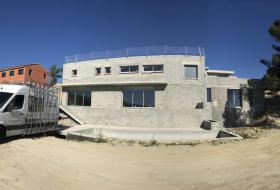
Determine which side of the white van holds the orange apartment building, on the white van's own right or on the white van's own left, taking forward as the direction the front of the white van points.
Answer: on the white van's own right

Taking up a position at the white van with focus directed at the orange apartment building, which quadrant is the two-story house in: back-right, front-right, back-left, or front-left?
front-right

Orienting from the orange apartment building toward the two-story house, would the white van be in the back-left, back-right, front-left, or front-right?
front-right

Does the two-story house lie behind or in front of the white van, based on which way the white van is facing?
behind

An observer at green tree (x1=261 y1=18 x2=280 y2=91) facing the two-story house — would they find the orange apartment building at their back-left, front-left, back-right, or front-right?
front-right

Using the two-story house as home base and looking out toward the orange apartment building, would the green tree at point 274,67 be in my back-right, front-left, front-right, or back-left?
back-right
